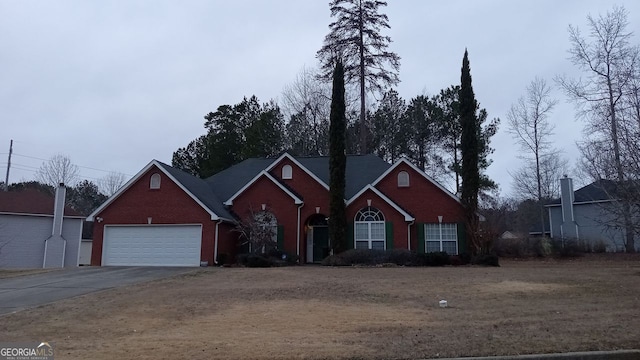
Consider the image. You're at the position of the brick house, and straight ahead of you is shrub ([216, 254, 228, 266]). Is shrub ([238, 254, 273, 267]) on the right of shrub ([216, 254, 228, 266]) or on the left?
left

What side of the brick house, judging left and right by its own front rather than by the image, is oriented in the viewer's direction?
front

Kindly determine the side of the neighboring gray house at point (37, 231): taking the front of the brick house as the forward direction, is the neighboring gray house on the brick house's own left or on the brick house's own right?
on the brick house's own right

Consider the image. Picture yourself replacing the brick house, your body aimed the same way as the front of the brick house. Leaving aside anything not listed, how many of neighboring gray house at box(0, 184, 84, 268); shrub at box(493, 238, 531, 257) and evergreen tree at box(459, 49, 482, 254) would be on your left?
2

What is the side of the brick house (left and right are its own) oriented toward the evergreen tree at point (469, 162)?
left

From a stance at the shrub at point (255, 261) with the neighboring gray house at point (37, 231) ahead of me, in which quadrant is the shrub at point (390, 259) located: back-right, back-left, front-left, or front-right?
back-right

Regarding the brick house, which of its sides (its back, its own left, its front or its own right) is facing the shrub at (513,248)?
left

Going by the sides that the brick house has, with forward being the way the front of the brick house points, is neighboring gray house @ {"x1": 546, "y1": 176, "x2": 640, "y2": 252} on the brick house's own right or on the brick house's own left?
on the brick house's own left
